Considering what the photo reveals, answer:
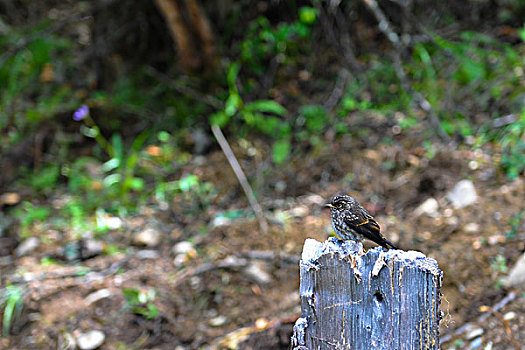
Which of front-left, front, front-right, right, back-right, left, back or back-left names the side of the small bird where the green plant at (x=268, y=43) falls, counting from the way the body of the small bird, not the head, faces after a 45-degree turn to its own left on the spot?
back-right

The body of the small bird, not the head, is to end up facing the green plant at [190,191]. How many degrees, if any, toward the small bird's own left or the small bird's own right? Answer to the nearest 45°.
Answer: approximately 45° to the small bird's own right

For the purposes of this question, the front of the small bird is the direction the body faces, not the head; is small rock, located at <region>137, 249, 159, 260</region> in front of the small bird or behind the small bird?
in front

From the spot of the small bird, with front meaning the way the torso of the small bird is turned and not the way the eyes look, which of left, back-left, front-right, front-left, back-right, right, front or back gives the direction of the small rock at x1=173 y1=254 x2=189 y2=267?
front-right

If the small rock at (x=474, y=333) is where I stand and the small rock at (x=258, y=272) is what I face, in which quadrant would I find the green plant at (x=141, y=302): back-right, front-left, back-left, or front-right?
front-left

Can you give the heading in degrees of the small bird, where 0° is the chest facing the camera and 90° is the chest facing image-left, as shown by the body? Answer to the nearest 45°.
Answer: approximately 90°

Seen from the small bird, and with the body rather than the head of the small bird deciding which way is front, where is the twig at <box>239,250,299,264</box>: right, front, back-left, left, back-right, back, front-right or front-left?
front-right

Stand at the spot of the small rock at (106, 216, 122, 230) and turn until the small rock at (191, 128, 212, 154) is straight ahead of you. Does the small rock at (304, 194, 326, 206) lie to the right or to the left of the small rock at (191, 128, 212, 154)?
right

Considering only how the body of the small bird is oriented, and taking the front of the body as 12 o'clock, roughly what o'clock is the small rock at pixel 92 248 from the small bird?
The small rock is roughly at 1 o'clock from the small bird.

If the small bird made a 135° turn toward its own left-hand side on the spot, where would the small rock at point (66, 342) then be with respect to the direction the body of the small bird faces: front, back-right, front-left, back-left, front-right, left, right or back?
back-right

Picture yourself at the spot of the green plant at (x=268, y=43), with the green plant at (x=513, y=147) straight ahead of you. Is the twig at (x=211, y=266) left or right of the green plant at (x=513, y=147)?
right

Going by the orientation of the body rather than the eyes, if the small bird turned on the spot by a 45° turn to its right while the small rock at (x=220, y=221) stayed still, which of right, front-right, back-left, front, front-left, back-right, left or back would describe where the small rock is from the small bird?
front
